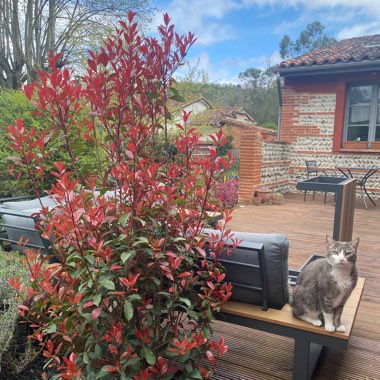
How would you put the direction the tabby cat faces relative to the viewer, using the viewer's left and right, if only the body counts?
facing the viewer and to the right of the viewer

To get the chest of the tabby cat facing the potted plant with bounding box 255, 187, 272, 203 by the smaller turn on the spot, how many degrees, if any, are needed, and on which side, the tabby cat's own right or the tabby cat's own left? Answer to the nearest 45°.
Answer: approximately 135° to the tabby cat's own left

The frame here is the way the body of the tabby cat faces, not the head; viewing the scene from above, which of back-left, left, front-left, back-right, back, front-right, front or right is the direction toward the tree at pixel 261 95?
back-left

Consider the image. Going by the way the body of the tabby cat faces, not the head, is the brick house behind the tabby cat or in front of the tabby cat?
behind

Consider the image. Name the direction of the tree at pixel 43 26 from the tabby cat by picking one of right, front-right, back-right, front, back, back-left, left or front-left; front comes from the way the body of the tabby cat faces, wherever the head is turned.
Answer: back

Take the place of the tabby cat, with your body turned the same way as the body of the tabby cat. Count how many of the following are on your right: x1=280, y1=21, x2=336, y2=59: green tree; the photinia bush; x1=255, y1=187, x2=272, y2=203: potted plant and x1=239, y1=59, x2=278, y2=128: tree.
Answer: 1

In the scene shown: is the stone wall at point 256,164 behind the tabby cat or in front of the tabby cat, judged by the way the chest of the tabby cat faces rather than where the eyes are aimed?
behind

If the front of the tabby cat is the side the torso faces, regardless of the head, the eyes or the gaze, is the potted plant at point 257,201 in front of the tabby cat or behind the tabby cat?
behind
